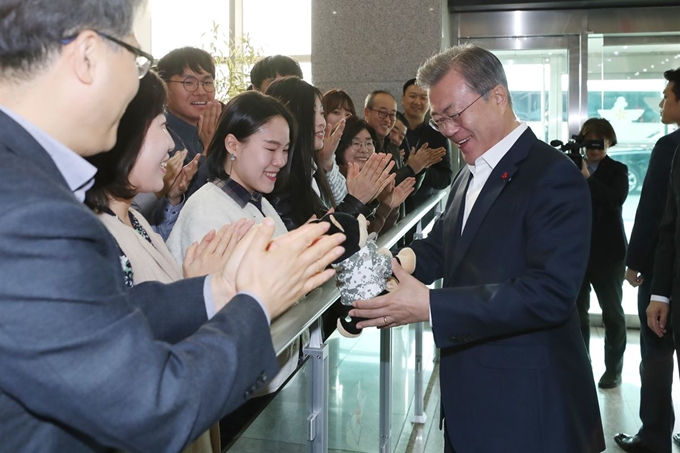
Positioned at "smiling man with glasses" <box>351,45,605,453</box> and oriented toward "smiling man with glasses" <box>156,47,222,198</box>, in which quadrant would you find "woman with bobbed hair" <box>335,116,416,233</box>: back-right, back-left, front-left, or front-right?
front-right

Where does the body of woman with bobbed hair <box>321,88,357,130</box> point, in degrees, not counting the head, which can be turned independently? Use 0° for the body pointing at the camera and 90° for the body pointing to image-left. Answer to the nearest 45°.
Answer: approximately 315°

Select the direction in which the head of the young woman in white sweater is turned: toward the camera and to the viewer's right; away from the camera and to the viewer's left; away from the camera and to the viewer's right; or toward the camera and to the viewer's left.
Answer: toward the camera and to the viewer's right

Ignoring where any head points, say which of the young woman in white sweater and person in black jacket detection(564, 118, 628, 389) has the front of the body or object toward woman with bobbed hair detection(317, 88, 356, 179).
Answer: the person in black jacket

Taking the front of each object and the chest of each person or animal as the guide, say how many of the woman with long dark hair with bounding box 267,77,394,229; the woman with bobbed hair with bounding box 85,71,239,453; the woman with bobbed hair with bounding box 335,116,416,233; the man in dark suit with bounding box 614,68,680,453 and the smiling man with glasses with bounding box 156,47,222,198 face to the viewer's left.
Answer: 1

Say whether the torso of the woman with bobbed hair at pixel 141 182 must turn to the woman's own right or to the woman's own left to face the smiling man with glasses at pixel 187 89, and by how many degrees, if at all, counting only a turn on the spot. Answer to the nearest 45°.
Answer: approximately 90° to the woman's own left

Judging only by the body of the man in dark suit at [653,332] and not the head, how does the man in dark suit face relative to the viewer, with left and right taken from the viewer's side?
facing to the left of the viewer

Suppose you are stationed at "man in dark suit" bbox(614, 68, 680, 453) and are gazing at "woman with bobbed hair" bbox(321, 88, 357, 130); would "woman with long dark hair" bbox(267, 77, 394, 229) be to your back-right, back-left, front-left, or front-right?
front-left

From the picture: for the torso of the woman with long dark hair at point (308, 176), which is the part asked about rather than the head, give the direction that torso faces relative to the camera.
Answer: to the viewer's right

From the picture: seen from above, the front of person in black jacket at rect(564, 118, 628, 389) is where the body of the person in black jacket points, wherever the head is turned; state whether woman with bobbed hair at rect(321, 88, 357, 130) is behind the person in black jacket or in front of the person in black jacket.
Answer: in front

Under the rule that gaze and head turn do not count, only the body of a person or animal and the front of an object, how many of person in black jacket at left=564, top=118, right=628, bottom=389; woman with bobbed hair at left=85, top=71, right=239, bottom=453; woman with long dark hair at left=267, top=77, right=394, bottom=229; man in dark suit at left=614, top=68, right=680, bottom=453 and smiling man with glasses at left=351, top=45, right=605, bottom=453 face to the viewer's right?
2

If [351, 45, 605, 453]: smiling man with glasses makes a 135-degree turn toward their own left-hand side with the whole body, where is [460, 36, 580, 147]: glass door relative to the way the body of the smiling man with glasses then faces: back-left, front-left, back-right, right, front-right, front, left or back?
left

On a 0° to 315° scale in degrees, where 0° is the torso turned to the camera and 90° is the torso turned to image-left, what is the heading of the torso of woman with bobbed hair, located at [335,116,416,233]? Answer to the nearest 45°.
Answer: approximately 315°

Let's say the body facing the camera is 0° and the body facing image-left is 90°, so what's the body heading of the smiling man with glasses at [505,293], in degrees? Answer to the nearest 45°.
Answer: approximately 45°
